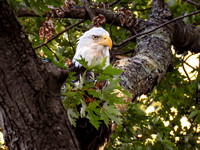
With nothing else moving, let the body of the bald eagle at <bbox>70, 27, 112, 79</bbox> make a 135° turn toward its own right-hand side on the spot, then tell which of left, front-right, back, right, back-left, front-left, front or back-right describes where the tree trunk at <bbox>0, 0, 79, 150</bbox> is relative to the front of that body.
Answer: left
